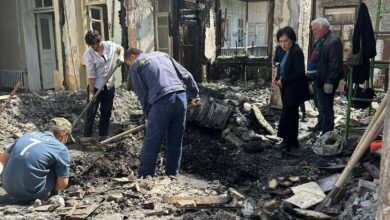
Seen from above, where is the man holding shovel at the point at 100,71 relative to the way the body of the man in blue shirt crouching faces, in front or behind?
in front

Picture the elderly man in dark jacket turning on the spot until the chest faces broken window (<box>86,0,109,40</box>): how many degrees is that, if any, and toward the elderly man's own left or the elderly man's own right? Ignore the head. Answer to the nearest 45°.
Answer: approximately 45° to the elderly man's own right

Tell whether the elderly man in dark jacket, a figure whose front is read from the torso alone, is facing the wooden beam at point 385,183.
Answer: no

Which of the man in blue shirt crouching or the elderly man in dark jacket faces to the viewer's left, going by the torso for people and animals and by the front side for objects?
the elderly man in dark jacket

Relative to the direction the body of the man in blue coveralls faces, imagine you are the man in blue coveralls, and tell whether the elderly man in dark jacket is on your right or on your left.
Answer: on your right

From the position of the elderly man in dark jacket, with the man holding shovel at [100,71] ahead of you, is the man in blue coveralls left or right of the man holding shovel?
left

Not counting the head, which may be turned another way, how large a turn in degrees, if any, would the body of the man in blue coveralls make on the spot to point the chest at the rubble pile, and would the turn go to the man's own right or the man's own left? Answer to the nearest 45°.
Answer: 0° — they already face it

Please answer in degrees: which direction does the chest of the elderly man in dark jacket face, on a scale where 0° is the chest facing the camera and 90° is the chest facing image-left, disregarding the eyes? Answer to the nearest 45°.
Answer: approximately 90°

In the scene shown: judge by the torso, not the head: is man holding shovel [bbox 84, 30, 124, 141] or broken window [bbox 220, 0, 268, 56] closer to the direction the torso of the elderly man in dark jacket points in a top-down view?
the man holding shovel

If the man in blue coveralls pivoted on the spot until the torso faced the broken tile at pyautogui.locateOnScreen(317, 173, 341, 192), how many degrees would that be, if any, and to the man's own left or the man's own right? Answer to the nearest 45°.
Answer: approximately 135° to the man's own right
